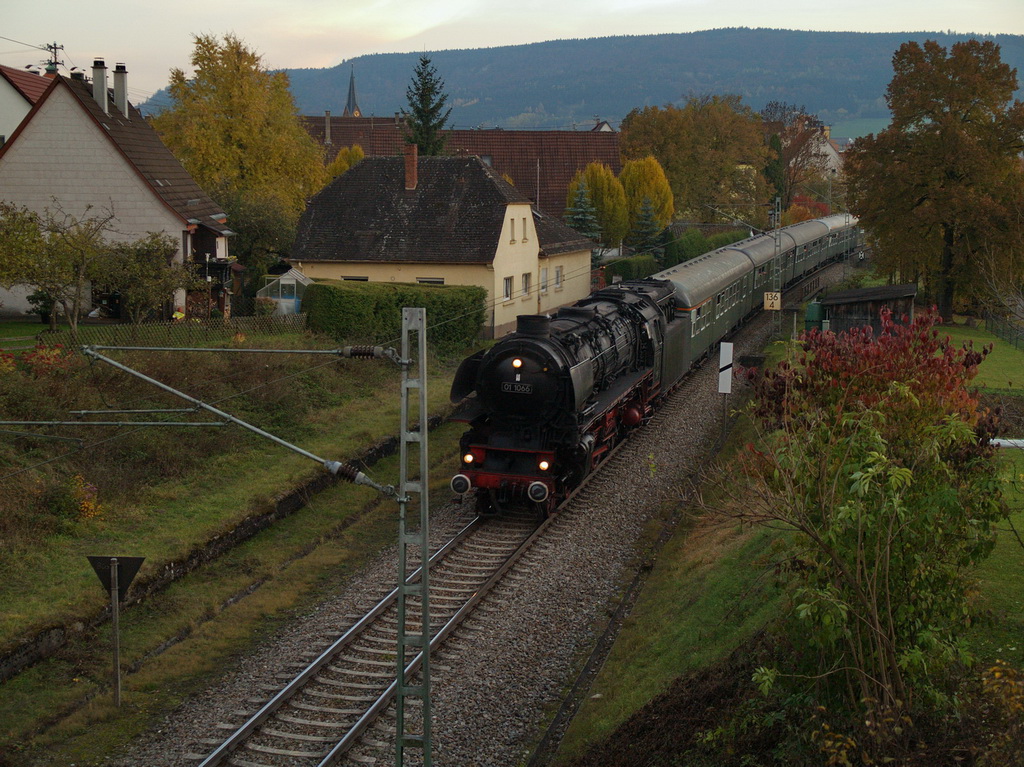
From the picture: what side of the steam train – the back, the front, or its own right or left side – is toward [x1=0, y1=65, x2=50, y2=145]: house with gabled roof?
right

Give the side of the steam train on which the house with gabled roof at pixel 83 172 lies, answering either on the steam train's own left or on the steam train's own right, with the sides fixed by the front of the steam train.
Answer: on the steam train's own right

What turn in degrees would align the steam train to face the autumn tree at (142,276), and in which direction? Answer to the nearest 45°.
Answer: approximately 90° to its right

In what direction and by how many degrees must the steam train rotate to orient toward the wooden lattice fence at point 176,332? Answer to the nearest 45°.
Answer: approximately 90° to its right

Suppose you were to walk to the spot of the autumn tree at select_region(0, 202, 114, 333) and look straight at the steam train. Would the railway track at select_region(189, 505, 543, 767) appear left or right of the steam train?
right

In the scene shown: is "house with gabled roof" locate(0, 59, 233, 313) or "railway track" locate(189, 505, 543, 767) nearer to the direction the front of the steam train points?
the railway track

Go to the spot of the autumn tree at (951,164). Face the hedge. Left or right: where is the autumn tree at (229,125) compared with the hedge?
right

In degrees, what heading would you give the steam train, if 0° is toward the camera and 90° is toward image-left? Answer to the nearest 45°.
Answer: approximately 45°

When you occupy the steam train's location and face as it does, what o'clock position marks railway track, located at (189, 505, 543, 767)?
The railway track is roughly at 11 o'clock from the steam train.

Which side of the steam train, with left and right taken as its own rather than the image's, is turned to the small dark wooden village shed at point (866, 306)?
back
